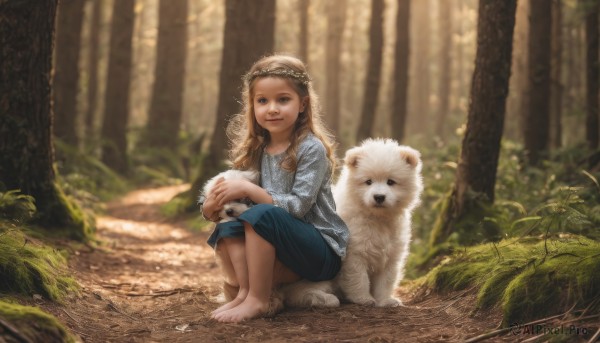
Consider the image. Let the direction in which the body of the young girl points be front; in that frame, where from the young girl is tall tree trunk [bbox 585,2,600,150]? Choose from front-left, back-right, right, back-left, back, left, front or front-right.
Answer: back

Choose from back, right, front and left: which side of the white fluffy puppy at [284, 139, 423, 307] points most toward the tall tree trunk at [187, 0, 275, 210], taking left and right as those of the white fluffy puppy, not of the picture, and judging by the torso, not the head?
back

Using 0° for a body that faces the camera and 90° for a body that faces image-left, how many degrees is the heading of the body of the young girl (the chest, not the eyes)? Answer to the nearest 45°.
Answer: approximately 45°

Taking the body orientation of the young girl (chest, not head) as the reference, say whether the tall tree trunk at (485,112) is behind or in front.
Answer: behind

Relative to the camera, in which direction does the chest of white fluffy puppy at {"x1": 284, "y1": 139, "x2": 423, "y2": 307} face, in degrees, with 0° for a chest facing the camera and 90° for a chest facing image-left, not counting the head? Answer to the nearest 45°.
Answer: approximately 0°

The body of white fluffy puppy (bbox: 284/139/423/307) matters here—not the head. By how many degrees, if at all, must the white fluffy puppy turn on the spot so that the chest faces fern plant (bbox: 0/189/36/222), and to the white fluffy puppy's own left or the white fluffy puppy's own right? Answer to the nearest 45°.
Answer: approximately 90° to the white fluffy puppy's own right

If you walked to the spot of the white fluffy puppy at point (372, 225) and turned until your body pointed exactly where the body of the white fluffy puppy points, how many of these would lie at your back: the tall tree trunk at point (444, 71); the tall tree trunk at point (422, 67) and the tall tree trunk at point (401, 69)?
3

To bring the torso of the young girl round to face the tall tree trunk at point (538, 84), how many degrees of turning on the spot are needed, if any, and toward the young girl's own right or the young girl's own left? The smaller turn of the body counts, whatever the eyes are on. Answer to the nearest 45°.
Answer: approximately 180°

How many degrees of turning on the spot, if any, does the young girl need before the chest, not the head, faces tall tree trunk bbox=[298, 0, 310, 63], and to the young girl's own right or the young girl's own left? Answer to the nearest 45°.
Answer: approximately 135° to the young girl's own right

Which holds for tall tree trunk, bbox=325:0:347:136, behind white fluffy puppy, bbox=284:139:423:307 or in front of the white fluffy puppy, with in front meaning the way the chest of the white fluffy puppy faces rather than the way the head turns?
behind

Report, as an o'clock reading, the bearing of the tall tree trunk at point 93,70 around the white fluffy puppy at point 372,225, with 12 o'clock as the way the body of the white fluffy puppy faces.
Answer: The tall tree trunk is roughly at 5 o'clock from the white fluffy puppy.

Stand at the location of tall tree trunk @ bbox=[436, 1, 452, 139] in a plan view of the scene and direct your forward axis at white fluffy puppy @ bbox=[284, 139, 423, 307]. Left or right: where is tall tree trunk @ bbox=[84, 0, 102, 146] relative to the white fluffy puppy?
right
